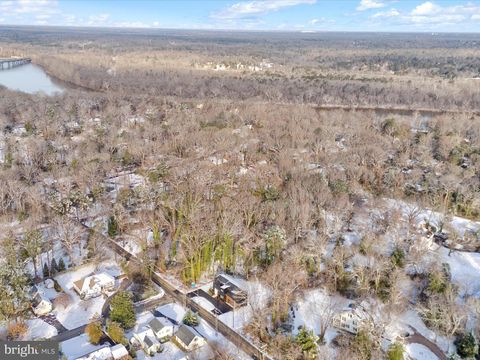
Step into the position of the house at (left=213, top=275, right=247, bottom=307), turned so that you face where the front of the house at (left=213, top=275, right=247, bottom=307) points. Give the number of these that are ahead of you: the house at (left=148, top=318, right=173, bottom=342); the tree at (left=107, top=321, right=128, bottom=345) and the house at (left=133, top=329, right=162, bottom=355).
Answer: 3

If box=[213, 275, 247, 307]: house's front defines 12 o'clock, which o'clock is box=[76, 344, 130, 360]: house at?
box=[76, 344, 130, 360]: house is roughly at 12 o'clock from box=[213, 275, 247, 307]: house.

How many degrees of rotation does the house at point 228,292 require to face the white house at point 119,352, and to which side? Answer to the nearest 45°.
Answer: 0° — it already faces it

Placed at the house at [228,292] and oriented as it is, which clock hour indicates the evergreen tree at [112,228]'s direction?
The evergreen tree is roughly at 3 o'clock from the house.

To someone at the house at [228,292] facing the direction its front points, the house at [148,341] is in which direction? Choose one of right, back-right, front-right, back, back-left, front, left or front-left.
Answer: front

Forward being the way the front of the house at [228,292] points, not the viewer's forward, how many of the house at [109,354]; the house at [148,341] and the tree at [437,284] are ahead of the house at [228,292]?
2

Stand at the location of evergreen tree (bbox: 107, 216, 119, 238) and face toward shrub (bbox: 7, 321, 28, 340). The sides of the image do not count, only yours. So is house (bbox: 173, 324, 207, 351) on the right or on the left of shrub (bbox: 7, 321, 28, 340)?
left

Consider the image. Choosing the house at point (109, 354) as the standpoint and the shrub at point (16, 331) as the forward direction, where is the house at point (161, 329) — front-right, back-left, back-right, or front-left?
back-right

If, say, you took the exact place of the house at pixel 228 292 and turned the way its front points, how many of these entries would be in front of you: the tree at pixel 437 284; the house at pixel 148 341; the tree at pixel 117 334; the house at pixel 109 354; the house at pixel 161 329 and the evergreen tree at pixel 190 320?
5

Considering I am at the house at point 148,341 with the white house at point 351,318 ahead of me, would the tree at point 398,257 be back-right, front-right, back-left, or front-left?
front-left

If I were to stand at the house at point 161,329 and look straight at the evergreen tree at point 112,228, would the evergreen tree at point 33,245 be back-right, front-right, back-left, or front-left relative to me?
front-left

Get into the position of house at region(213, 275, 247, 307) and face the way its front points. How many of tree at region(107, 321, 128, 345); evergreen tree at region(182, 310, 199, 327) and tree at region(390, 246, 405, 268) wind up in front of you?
2

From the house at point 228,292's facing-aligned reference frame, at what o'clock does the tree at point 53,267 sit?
The tree is roughly at 2 o'clock from the house.

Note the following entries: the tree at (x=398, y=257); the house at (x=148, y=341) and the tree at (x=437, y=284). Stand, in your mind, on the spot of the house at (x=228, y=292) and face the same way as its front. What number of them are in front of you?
1

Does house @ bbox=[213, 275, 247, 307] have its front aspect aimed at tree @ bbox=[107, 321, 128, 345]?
yes

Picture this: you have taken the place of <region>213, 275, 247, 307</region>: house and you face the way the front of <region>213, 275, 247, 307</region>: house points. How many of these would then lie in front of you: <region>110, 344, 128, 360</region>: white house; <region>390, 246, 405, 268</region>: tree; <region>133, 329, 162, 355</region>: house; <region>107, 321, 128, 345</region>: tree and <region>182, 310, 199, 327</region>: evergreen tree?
4

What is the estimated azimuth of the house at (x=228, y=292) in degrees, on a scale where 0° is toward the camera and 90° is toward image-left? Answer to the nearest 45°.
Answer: approximately 45°

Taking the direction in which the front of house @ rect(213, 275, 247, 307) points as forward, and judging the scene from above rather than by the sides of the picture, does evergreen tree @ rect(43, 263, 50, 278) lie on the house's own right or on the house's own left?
on the house's own right

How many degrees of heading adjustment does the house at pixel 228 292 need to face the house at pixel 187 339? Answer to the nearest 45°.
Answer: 0° — it already faces it

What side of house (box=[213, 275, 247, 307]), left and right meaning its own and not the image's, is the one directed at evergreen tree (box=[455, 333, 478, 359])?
left
